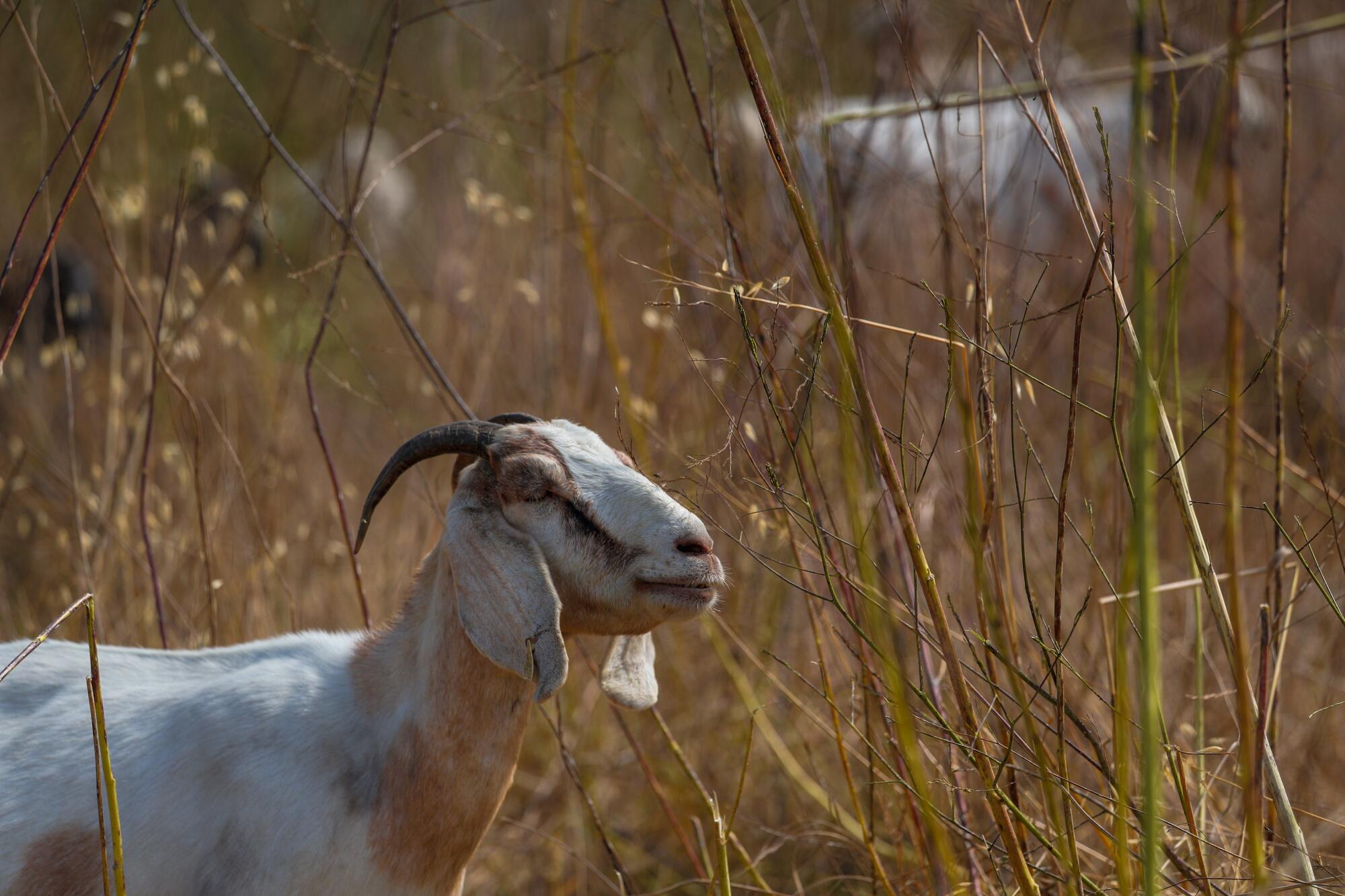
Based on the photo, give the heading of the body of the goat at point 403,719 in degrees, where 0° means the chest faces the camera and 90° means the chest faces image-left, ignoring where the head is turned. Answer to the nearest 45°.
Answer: approximately 270°
